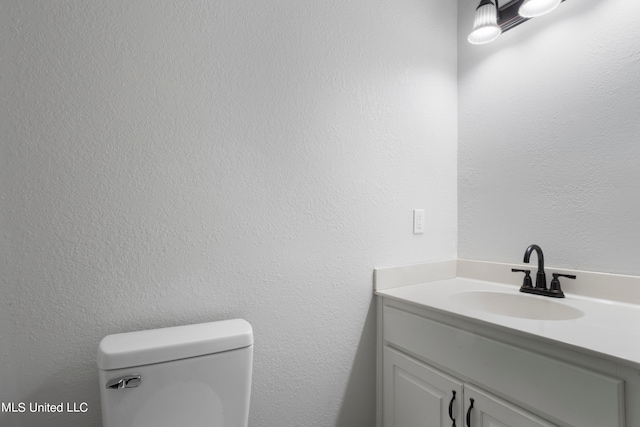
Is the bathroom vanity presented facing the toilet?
yes

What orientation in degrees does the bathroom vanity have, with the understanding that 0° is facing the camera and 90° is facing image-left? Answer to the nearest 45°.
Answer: approximately 45°
